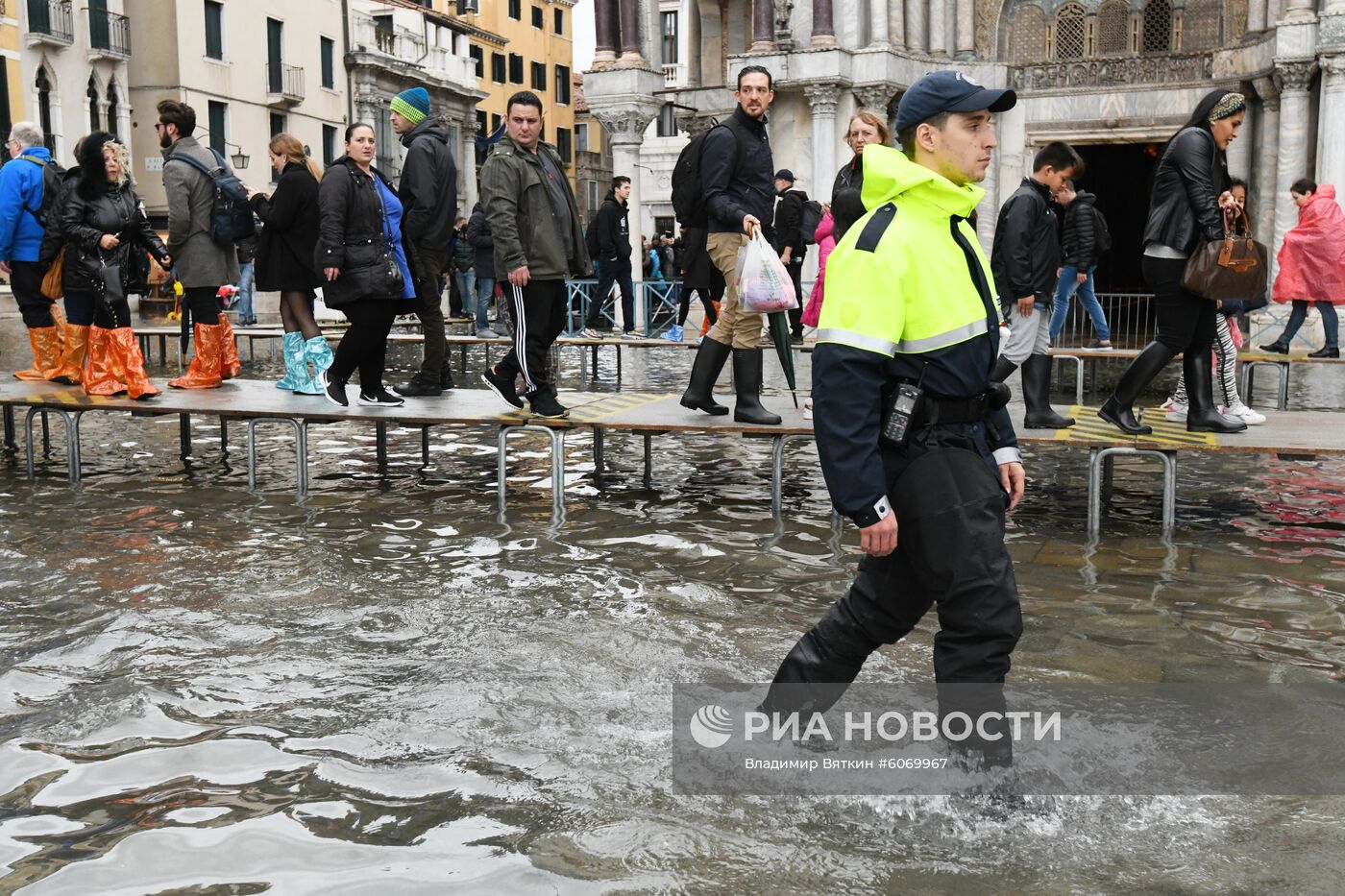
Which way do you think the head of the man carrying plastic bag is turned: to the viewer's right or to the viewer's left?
to the viewer's right

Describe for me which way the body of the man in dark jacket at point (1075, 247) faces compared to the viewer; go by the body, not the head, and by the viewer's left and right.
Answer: facing to the left of the viewer

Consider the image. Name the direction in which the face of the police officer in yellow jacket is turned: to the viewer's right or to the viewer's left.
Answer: to the viewer's right

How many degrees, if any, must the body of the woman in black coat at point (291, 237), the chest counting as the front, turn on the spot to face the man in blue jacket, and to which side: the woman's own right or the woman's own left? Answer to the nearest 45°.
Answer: approximately 45° to the woman's own right

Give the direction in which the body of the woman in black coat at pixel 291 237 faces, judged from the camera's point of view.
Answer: to the viewer's left

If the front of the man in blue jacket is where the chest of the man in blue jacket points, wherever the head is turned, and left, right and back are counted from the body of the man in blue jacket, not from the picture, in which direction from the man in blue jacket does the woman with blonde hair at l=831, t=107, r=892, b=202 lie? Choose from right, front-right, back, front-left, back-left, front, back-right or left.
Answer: back-left

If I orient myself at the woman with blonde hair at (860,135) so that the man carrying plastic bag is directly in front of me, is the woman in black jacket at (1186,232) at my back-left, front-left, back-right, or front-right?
back-left
